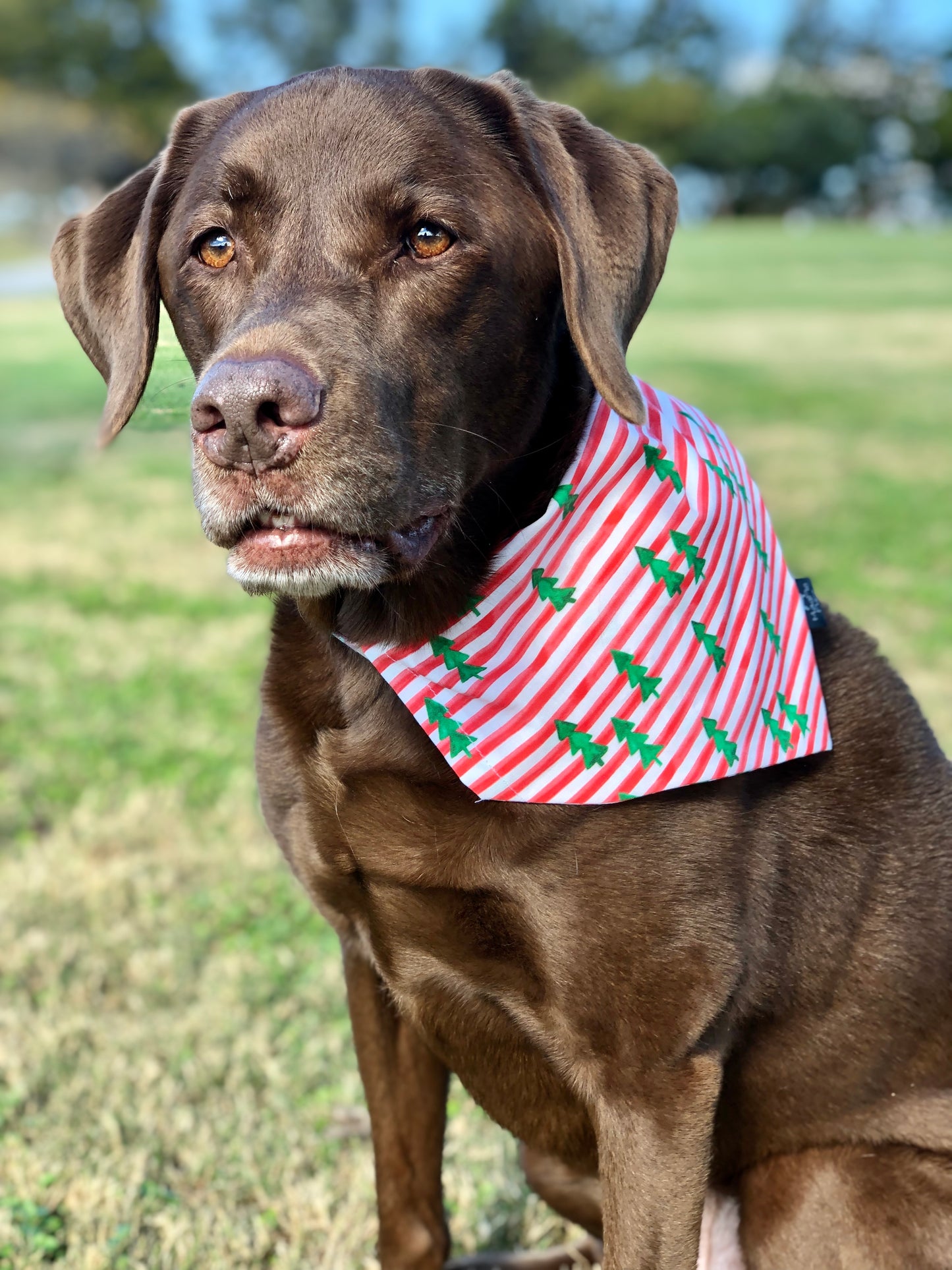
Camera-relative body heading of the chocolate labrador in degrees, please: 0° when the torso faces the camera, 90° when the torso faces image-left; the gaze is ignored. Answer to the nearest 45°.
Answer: approximately 45°
